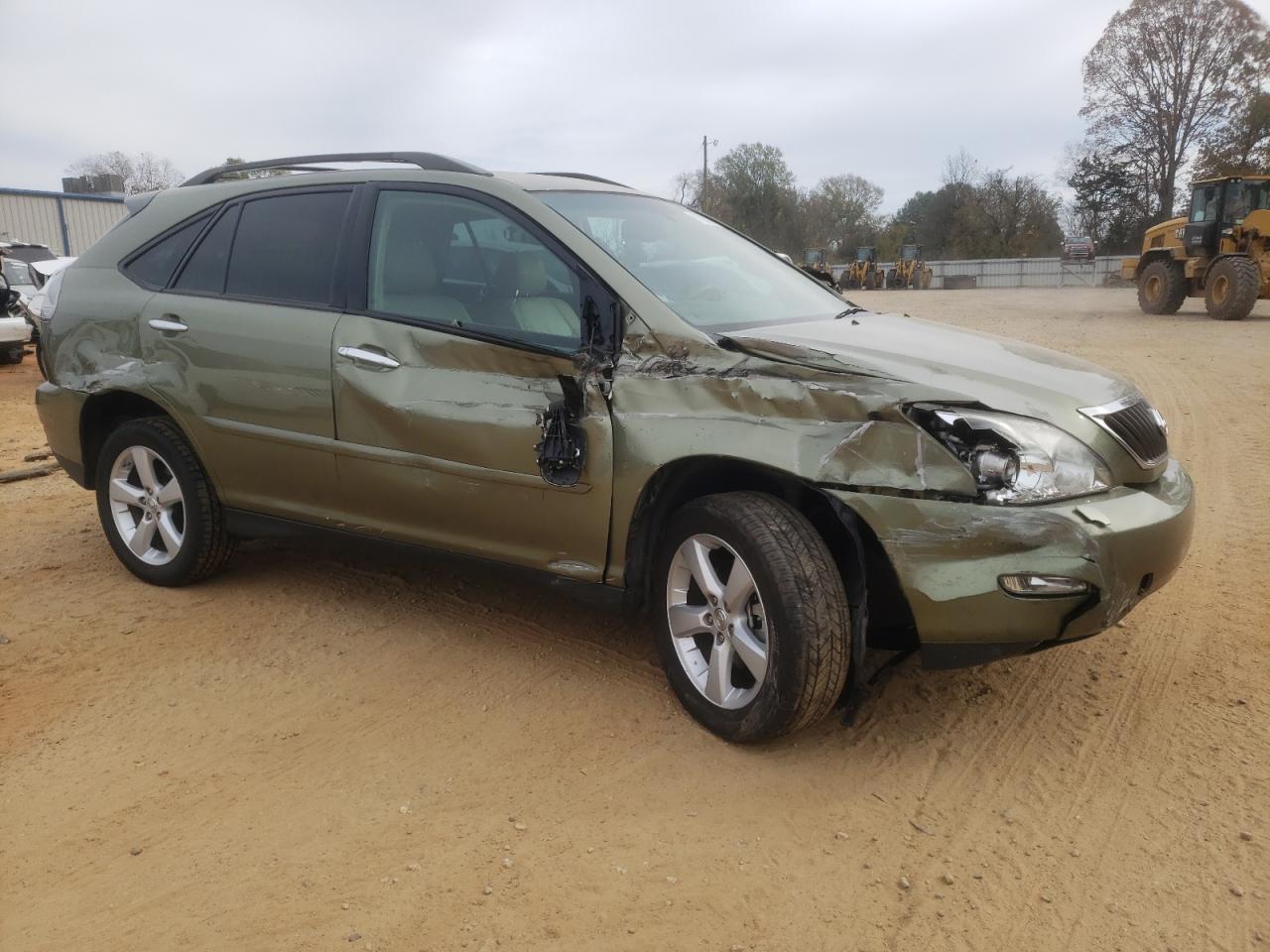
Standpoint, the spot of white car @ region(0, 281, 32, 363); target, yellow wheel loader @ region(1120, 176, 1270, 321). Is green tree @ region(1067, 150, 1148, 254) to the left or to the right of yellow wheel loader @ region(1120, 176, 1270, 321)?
left

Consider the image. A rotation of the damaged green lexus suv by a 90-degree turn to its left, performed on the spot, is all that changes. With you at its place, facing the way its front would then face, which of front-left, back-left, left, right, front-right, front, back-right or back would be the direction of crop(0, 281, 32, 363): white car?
left

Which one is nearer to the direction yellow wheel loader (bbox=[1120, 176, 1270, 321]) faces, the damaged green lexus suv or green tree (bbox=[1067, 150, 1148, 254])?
the damaged green lexus suv

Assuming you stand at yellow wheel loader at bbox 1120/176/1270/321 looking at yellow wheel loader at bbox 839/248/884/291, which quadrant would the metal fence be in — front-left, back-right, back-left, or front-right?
front-right

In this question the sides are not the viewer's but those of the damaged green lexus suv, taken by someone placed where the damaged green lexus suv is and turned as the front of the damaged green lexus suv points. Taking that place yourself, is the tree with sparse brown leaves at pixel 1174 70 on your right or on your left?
on your left

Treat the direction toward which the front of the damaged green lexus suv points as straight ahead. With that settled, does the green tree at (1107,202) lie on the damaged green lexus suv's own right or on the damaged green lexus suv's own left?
on the damaged green lexus suv's own left

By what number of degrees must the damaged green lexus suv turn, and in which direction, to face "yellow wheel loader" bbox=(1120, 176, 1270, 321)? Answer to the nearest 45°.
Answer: approximately 90° to its left

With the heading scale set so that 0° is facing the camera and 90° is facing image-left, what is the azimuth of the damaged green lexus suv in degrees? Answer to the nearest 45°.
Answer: approximately 315°
